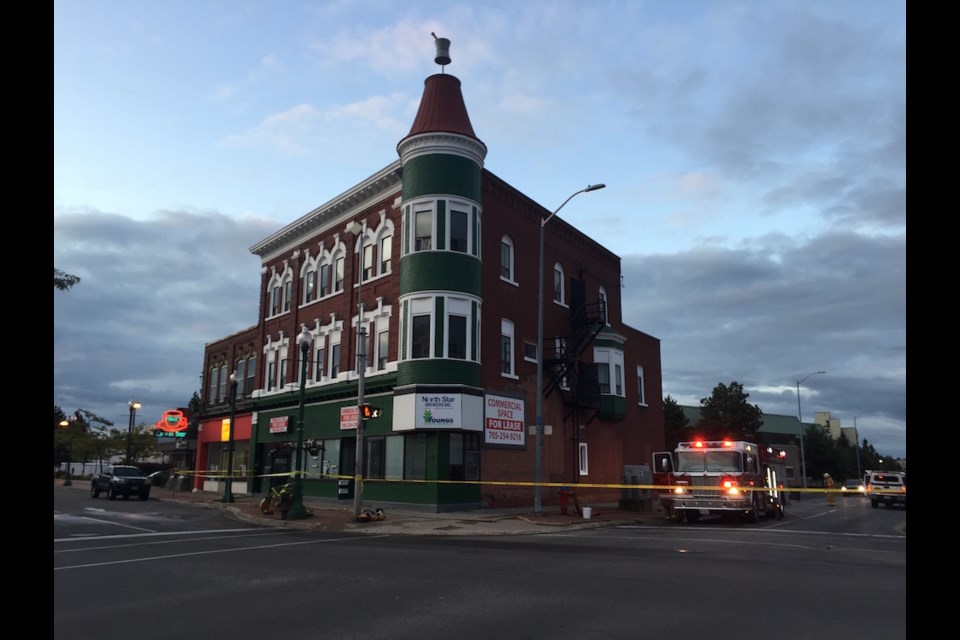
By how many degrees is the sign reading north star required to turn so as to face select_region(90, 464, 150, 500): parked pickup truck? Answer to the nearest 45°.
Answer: approximately 135° to its right

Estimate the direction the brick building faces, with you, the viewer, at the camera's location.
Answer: facing the viewer and to the left of the viewer

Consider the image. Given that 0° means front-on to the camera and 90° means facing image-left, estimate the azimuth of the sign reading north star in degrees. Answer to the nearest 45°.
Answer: approximately 0°

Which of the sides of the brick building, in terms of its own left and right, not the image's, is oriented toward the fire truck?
left

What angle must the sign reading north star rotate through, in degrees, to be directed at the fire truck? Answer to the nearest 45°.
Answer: approximately 45° to its left
